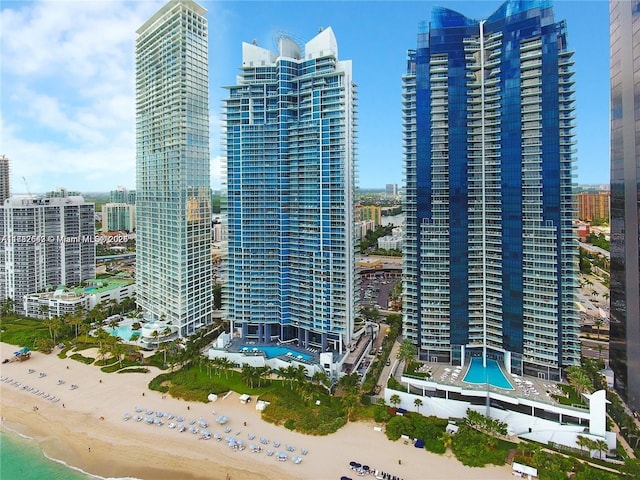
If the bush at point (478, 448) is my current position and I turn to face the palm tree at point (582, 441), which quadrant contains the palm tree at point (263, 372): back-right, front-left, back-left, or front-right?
back-left

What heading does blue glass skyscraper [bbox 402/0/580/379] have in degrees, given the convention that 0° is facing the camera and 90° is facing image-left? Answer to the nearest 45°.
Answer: approximately 0°

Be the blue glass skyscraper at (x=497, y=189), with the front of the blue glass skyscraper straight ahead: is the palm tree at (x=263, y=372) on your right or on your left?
on your right

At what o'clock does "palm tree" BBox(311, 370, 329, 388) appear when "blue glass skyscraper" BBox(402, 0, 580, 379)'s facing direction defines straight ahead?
The palm tree is roughly at 2 o'clock from the blue glass skyscraper.
